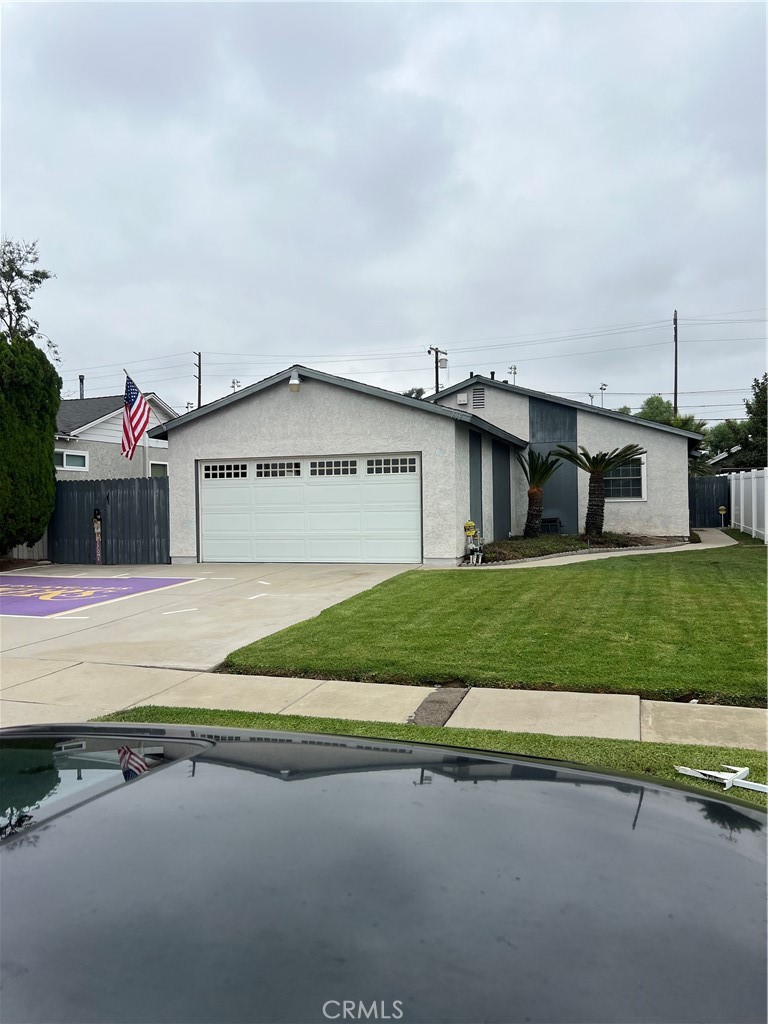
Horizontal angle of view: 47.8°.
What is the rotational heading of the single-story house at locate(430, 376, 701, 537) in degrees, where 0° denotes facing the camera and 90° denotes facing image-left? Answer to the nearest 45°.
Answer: approximately 0°

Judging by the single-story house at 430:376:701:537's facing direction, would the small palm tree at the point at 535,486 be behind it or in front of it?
in front

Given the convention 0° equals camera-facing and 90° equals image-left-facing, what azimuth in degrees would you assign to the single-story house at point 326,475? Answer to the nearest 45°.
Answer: approximately 0°

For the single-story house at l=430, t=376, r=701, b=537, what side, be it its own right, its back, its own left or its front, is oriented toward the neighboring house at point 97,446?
right

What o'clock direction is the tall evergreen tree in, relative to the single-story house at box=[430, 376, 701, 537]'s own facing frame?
The tall evergreen tree is roughly at 2 o'clock from the single-story house.

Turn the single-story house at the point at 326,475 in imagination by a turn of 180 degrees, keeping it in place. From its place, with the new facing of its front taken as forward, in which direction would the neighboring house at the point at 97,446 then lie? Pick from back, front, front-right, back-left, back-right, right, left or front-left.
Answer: front-left

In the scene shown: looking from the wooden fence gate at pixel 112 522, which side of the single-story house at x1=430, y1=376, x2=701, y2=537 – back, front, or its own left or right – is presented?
right
